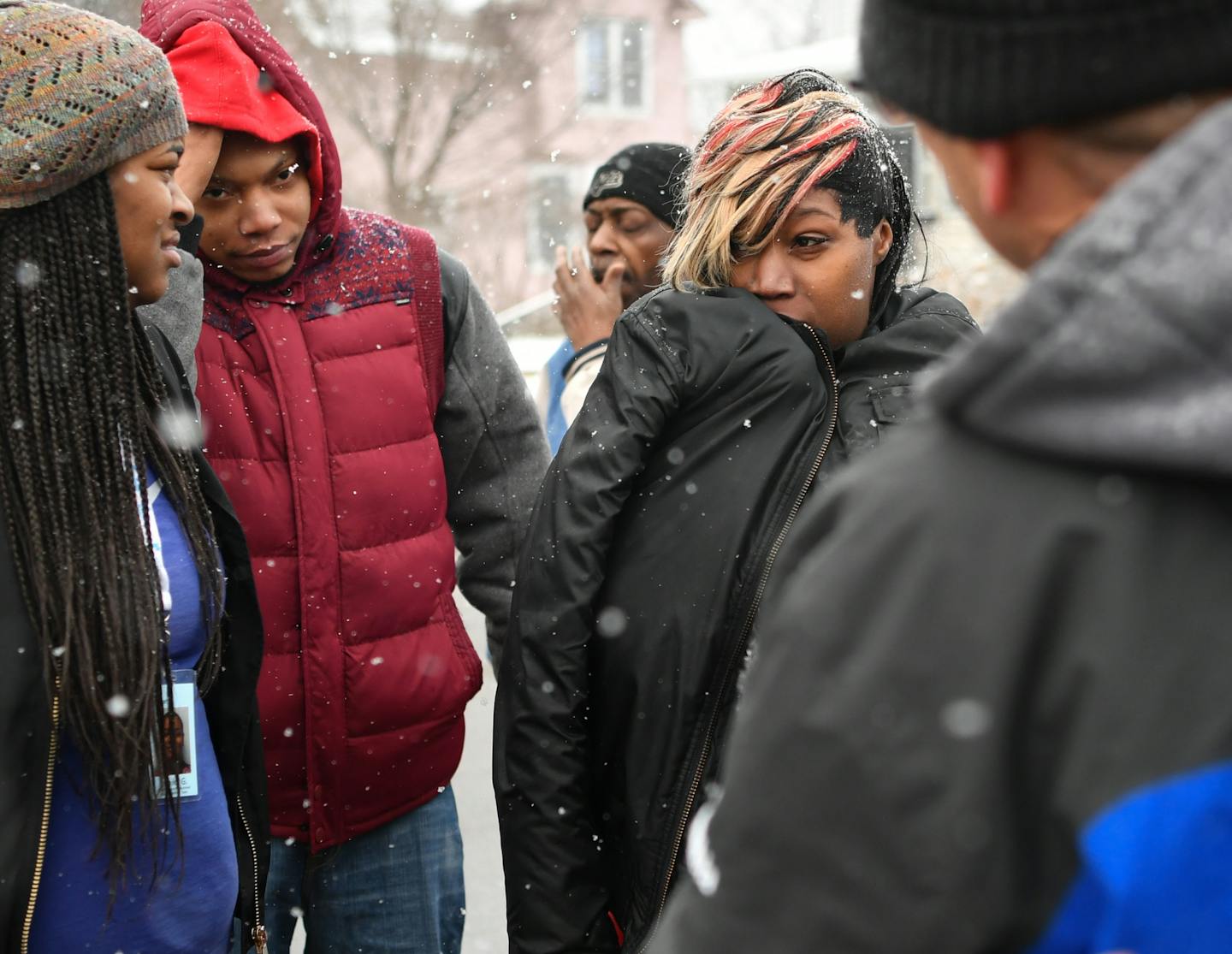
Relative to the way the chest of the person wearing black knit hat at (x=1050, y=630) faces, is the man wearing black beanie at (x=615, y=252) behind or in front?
in front

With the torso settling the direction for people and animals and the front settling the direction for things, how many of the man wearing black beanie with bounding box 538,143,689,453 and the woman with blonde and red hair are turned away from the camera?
0

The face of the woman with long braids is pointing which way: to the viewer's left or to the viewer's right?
to the viewer's right

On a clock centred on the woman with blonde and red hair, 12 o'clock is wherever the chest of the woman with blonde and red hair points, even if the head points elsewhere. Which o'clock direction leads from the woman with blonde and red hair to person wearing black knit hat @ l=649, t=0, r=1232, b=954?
The person wearing black knit hat is roughly at 1 o'clock from the woman with blonde and red hair.

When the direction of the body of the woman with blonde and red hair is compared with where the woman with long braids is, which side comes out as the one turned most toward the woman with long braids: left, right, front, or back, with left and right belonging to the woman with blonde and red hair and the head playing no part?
right

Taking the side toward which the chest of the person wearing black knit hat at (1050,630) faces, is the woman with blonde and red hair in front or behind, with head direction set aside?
in front

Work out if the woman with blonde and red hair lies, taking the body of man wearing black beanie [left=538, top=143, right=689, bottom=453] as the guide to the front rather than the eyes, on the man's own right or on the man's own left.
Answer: on the man's own left

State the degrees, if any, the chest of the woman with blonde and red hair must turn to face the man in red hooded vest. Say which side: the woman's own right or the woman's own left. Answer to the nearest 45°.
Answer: approximately 180°

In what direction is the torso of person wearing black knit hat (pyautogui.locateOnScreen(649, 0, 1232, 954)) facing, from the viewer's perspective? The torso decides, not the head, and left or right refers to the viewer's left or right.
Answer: facing away from the viewer and to the left of the viewer

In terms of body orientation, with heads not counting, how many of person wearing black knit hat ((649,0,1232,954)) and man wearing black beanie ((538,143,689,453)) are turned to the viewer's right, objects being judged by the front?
0

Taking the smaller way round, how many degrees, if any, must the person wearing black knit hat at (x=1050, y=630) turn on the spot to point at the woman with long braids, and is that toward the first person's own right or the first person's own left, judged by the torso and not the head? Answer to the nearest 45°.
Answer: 0° — they already face them

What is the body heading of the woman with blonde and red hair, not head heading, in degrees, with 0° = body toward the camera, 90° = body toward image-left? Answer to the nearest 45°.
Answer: approximately 315°
